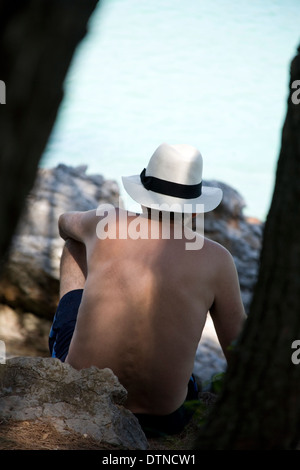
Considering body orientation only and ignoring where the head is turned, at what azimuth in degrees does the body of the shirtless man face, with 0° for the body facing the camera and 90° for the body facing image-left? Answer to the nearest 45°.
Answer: approximately 180°

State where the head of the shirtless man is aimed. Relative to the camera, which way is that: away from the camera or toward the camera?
away from the camera

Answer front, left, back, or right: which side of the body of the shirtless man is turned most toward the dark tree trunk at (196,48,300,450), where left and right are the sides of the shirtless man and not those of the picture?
back

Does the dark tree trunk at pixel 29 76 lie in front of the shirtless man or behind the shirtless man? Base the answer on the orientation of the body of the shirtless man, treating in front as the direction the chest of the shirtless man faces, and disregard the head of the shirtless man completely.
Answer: behind
